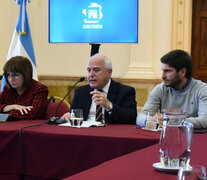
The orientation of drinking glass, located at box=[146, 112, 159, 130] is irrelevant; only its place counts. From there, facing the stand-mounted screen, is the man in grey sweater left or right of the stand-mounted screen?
right

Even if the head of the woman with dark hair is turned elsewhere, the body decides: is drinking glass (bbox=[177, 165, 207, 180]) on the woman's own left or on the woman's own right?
on the woman's own left

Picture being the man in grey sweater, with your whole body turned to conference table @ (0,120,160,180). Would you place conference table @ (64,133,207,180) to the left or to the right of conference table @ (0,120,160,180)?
left

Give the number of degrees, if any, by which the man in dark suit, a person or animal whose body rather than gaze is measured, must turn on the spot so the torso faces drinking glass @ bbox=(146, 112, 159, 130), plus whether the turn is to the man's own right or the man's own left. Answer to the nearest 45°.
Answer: approximately 90° to the man's own left

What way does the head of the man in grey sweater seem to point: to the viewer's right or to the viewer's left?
to the viewer's left

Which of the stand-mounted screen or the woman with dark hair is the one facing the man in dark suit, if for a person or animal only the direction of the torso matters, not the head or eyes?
the stand-mounted screen

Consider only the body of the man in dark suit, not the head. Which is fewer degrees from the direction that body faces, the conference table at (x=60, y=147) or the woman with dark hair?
the conference table
